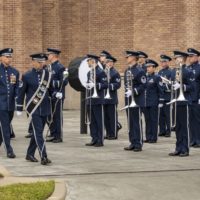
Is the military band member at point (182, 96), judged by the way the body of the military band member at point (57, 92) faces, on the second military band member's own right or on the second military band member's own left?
on the second military band member's own left

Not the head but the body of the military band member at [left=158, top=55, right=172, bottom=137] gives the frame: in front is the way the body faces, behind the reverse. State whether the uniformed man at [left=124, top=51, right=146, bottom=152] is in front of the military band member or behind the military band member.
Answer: in front

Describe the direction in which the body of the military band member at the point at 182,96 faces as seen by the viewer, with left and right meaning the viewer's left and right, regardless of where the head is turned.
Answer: facing the viewer and to the left of the viewer

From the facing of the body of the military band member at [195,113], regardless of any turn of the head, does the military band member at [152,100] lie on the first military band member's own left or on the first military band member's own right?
on the first military band member's own right
